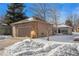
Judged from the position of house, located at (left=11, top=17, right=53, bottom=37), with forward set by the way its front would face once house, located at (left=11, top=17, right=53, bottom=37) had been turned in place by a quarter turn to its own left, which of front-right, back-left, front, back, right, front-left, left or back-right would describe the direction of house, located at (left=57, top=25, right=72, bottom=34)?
front-left

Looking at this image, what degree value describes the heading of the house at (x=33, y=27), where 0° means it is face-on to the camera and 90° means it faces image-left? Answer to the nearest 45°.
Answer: approximately 45°
